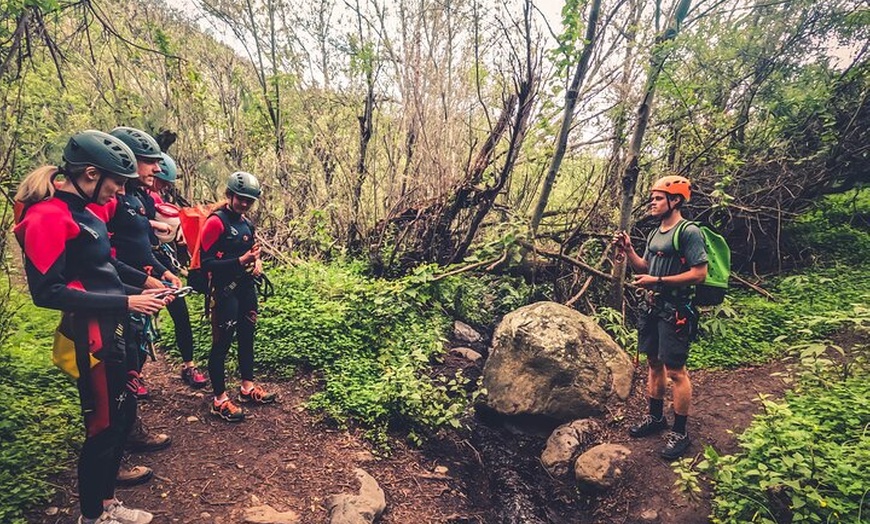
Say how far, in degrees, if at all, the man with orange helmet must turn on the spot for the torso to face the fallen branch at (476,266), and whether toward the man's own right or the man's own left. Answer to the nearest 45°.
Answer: approximately 90° to the man's own right

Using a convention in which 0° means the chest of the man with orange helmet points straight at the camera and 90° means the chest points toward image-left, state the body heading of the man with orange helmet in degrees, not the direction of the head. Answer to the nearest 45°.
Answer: approximately 45°

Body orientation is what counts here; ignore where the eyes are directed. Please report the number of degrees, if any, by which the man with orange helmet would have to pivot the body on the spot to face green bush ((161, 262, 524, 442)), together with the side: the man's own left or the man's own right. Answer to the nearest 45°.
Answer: approximately 45° to the man's own right

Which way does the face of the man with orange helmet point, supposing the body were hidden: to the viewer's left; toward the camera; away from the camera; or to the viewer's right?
to the viewer's left

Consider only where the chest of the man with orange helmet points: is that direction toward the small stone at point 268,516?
yes

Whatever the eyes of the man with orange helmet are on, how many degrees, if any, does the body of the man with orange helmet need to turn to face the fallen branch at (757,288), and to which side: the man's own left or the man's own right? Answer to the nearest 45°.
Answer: approximately 135° to the man's own right

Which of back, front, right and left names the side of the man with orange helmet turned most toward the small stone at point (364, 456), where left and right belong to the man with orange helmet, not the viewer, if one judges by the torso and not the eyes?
front

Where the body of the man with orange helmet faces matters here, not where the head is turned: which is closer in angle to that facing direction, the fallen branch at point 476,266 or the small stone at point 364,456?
the small stone

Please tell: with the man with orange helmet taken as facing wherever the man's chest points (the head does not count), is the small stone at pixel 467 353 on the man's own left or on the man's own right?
on the man's own right
